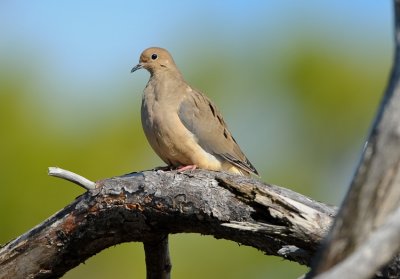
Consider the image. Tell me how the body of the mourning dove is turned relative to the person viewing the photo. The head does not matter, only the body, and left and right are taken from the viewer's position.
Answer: facing the viewer and to the left of the viewer

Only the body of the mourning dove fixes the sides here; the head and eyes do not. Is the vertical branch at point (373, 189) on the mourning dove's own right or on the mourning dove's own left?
on the mourning dove's own left
